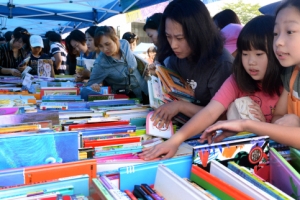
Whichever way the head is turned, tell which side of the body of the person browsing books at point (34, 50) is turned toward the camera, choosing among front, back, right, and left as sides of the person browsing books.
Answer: front

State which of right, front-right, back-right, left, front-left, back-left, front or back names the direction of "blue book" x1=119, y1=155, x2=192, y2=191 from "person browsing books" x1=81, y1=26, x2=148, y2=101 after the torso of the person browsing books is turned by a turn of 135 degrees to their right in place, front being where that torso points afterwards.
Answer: back

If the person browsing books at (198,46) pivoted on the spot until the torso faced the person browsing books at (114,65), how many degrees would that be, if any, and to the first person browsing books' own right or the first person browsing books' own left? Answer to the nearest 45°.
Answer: approximately 90° to the first person browsing books' own right

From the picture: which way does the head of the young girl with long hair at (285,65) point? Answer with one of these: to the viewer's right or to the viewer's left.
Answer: to the viewer's left

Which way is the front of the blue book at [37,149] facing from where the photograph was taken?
facing the viewer

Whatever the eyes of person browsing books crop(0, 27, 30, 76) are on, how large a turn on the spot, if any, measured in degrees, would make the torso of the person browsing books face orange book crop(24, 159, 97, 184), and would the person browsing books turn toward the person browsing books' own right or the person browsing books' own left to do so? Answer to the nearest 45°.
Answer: approximately 45° to the person browsing books' own right

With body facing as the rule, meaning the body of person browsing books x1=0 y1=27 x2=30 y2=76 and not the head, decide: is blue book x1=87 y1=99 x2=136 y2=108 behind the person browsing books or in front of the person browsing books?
in front

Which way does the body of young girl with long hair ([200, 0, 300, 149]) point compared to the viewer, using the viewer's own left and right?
facing the viewer and to the left of the viewer

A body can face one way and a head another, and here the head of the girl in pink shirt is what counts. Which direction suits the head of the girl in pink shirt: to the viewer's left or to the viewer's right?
to the viewer's left

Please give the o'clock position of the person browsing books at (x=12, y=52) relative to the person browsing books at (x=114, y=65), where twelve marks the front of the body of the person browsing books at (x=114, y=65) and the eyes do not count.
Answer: the person browsing books at (x=12, y=52) is roughly at 3 o'clock from the person browsing books at (x=114, y=65).

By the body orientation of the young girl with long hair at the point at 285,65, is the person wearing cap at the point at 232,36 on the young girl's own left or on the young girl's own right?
on the young girl's own right

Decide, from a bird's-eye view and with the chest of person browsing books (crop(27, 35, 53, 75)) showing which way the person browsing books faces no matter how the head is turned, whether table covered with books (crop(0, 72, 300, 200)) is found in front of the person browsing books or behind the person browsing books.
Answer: in front

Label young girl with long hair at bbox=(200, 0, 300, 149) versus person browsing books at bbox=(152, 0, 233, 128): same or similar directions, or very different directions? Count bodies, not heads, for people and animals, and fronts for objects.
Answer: same or similar directions

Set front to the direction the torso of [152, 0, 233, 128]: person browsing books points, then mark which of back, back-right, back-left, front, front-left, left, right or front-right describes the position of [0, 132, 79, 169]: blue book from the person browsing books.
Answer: front
